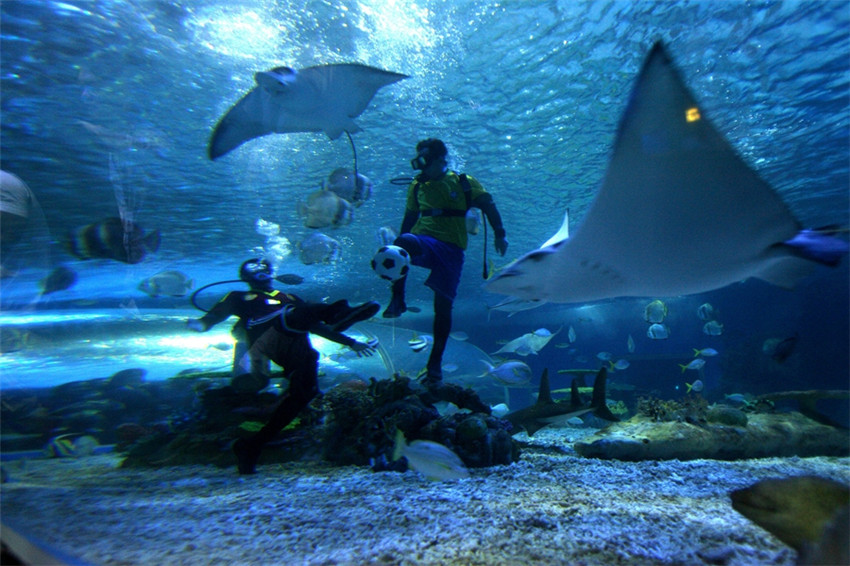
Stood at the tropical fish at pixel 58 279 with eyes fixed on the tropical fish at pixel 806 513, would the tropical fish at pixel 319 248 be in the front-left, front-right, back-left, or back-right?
front-left

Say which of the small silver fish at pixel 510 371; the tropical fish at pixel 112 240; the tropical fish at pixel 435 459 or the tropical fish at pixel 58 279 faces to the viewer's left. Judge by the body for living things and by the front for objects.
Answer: the tropical fish at pixel 112 240

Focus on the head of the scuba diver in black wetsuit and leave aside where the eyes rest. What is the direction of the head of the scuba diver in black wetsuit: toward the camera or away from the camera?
toward the camera

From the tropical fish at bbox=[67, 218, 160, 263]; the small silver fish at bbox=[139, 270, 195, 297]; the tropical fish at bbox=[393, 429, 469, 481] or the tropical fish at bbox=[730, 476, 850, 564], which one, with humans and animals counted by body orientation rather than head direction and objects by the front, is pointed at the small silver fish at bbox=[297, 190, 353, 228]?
the tropical fish at bbox=[730, 476, 850, 564]

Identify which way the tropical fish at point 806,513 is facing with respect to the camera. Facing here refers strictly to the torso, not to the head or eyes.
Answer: to the viewer's left

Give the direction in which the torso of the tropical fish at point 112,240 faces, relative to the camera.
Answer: to the viewer's left

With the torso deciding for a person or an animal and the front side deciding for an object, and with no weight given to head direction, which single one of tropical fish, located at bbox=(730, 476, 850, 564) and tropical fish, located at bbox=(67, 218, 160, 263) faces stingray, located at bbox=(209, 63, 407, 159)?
tropical fish, located at bbox=(730, 476, 850, 564)

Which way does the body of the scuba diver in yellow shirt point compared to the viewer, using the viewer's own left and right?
facing the viewer and to the left of the viewer

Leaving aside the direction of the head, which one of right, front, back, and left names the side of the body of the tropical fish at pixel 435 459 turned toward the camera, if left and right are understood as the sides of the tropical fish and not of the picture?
right
